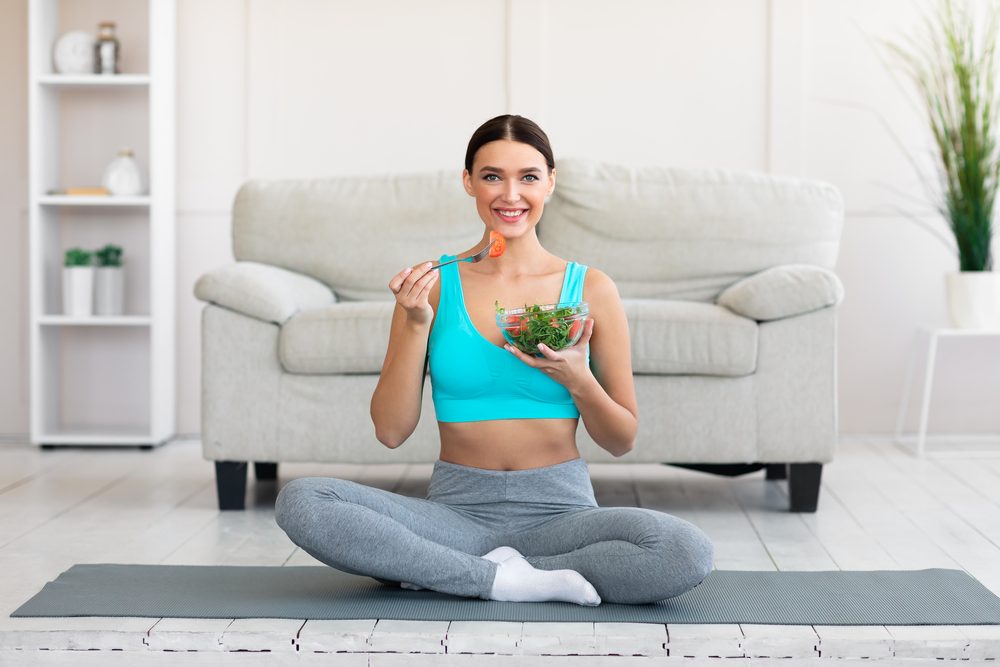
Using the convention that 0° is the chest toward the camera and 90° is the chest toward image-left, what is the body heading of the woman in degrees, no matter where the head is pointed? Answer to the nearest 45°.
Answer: approximately 0°

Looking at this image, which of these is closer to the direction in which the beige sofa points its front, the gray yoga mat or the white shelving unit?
the gray yoga mat

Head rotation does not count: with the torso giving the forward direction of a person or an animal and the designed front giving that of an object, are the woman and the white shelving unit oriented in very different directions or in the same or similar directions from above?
same or similar directions

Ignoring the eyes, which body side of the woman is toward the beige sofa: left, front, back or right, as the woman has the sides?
back

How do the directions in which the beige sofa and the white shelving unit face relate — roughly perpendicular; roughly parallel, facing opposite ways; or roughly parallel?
roughly parallel

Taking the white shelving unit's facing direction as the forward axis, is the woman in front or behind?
in front

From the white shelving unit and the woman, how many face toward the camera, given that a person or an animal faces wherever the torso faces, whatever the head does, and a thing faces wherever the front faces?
2

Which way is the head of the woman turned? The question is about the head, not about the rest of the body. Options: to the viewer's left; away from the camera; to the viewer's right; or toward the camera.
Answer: toward the camera

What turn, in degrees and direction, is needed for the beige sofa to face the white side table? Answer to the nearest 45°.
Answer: approximately 135° to its left

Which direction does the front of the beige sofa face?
toward the camera

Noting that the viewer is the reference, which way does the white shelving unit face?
facing the viewer

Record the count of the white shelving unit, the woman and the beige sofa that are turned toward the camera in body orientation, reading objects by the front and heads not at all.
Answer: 3
